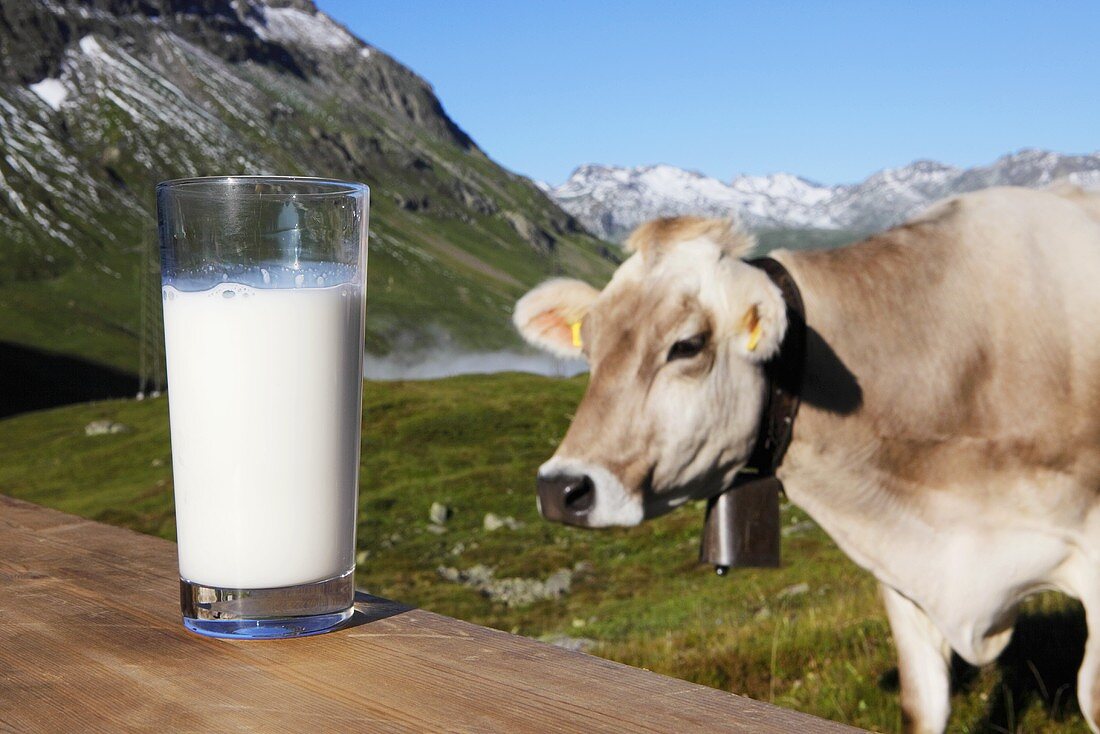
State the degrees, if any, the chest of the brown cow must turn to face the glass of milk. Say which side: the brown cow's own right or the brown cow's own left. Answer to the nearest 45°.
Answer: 0° — it already faces it

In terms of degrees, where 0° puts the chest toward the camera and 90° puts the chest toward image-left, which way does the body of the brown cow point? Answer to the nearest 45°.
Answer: approximately 45°

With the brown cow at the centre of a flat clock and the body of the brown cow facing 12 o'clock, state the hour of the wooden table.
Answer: The wooden table is roughly at 11 o'clock from the brown cow.
